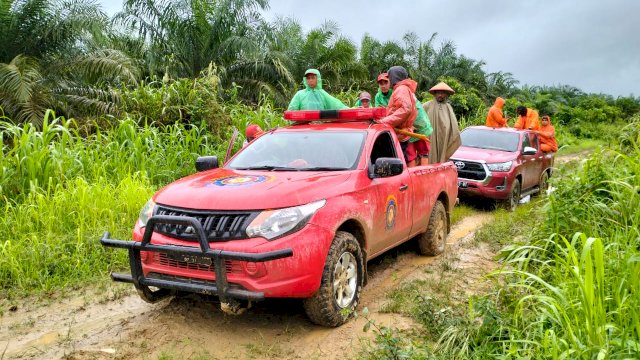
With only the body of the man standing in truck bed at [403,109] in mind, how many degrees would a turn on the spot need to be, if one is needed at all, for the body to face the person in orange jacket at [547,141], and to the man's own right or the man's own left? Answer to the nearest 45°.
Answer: approximately 135° to the man's own right

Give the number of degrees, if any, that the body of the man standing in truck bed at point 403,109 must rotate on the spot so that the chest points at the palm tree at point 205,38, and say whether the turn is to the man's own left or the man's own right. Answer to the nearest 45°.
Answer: approximately 45° to the man's own right

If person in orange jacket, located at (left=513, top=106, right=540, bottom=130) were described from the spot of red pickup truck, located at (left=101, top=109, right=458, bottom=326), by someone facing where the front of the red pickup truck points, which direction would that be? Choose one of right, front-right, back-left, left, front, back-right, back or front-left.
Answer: back

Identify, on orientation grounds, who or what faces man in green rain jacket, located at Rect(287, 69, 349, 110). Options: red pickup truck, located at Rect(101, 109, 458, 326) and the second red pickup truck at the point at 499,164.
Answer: the second red pickup truck

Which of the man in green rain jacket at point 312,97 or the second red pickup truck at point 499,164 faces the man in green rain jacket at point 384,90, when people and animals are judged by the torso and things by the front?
the second red pickup truck

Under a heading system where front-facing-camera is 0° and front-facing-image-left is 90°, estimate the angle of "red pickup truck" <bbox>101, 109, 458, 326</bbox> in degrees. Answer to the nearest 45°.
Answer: approximately 45°

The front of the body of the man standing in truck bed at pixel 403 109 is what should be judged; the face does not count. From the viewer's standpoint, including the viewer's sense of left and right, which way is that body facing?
facing to the left of the viewer

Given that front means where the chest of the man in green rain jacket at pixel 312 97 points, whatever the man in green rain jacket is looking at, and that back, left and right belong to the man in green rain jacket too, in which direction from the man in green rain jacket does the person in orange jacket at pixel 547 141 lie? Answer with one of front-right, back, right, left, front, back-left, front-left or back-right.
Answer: back-left

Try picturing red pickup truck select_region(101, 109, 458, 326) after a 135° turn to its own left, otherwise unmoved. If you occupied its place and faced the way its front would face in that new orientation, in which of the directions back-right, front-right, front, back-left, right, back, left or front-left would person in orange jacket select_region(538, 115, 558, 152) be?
front-left

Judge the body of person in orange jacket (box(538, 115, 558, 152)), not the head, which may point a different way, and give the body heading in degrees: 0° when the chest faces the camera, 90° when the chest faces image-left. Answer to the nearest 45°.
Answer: approximately 45°

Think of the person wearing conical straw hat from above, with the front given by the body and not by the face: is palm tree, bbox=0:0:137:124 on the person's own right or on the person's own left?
on the person's own right

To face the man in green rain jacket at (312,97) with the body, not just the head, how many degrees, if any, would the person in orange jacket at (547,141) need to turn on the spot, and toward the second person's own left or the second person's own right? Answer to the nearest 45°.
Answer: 0° — they already face them

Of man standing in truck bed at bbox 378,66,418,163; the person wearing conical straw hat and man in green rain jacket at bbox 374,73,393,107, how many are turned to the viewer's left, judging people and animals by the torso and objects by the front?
1
